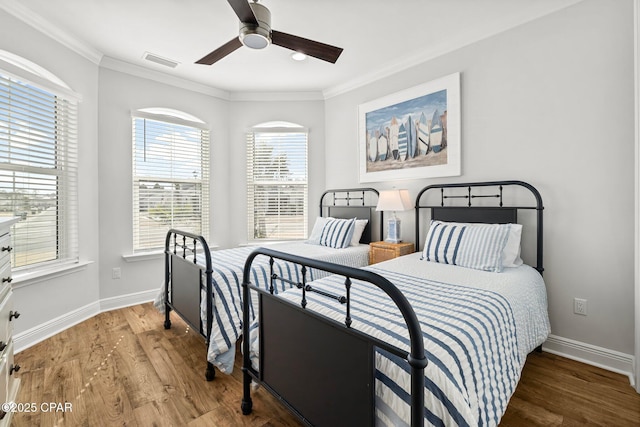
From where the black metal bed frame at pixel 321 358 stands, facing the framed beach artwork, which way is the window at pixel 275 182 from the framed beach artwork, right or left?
left

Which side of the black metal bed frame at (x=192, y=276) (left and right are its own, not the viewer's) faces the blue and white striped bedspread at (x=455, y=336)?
left

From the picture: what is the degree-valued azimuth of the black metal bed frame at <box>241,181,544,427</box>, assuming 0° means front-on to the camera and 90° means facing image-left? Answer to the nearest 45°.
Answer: approximately 45°

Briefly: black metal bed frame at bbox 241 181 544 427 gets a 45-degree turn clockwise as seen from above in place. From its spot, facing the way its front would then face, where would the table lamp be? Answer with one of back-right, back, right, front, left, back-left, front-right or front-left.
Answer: right

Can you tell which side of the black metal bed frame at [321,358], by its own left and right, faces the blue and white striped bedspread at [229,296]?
right

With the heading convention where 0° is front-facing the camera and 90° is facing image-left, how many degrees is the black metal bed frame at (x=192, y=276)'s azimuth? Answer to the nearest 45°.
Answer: approximately 45°

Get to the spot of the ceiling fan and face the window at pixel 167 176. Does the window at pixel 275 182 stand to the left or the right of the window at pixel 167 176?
right

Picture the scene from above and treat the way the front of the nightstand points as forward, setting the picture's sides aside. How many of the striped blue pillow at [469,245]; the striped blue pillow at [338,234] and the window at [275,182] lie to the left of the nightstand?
1

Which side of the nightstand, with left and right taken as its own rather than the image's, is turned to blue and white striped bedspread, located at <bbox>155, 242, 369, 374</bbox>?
front
